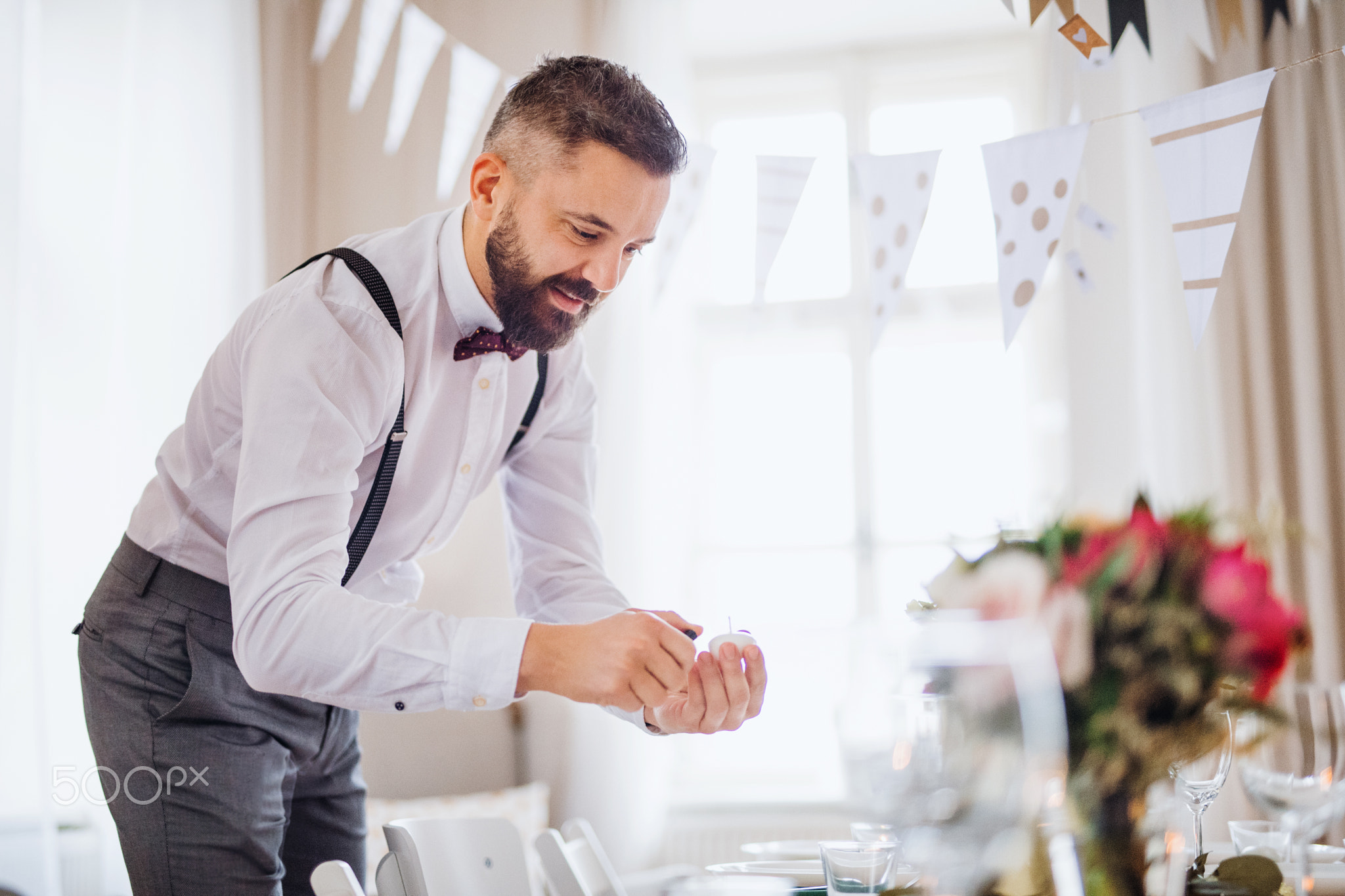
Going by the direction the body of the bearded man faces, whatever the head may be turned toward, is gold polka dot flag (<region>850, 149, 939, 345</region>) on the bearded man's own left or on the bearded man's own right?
on the bearded man's own left

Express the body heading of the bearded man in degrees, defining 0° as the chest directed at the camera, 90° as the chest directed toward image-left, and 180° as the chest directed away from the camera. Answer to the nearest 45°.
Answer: approximately 315°
